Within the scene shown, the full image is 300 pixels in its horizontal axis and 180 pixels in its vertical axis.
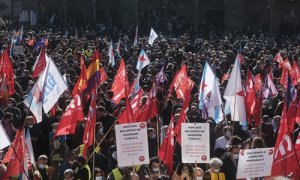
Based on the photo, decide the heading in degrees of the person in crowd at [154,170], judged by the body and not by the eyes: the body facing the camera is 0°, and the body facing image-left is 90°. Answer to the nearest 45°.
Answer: approximately 0°

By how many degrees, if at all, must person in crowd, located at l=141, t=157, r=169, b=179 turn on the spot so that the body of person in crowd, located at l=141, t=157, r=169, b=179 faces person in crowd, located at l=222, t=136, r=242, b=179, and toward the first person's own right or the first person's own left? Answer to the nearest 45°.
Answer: approximately 90° to the first person's own left

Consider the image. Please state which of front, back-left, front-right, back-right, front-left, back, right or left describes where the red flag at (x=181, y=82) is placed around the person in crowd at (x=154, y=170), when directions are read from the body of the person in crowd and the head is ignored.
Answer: back

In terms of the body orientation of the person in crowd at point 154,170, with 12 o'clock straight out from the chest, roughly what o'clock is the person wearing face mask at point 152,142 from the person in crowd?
The person wearing face mask is roughly at 6 o'clock from the person in crowd.

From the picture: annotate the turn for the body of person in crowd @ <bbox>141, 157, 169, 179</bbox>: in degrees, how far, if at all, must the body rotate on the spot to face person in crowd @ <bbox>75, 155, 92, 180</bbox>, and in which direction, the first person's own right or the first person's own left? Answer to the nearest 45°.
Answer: approximately 90° to the first person's own right

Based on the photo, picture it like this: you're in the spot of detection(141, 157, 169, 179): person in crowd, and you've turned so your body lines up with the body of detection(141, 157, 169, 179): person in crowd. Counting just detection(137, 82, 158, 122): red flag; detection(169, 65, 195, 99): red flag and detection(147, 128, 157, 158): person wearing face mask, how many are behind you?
3

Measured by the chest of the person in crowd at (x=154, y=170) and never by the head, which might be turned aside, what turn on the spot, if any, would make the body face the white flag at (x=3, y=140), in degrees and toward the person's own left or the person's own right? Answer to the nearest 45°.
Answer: approximately 90° to the person's own right

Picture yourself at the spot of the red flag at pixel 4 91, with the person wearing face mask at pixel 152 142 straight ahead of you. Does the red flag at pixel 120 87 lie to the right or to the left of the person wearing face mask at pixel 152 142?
left

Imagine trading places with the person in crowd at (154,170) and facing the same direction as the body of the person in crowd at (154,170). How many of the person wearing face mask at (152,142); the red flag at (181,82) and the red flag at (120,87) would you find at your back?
3

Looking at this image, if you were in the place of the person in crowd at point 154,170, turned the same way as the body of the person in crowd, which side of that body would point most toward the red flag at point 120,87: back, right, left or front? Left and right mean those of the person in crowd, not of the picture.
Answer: back

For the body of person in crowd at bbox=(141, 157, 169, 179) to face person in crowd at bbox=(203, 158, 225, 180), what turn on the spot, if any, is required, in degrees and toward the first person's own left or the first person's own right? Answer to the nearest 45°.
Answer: approximately 90° to the first person's own left

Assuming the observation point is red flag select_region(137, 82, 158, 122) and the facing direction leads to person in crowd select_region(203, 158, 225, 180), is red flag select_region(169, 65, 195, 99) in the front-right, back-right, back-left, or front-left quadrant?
back-left

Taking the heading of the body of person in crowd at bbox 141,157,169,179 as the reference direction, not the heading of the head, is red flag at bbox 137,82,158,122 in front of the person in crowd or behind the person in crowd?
behind
